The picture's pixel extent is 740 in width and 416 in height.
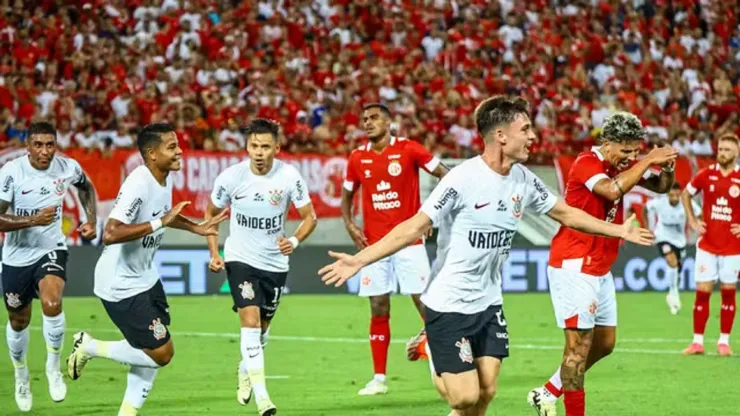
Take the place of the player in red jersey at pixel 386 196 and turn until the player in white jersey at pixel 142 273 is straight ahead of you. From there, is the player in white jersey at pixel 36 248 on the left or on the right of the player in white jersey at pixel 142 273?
right

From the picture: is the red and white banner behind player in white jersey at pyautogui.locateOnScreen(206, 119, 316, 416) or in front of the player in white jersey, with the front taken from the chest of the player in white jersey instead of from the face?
behind

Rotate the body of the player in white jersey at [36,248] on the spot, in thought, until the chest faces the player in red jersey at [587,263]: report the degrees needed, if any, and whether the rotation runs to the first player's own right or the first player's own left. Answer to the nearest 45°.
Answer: approximately 45° to the first player's own left

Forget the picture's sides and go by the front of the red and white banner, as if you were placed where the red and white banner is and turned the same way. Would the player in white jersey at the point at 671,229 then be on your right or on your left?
on your left

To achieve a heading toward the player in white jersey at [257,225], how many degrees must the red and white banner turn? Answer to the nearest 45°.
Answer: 0° — it already faces them

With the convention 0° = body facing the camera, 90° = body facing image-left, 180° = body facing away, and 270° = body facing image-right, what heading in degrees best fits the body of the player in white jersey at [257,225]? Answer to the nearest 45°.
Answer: approximately 0°

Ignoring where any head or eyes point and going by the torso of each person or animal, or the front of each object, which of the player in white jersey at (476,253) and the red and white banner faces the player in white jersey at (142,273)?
the red and white banner

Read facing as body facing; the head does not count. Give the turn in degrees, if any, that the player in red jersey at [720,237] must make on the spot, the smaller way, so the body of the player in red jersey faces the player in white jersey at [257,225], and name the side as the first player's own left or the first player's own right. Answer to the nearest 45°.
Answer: approximately 45° to the first player's own right

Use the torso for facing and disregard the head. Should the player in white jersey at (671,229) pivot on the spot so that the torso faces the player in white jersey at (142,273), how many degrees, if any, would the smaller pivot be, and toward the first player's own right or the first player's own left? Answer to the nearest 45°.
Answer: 0° — they already face them

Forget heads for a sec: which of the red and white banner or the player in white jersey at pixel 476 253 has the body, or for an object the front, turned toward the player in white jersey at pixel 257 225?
the red and white banner
